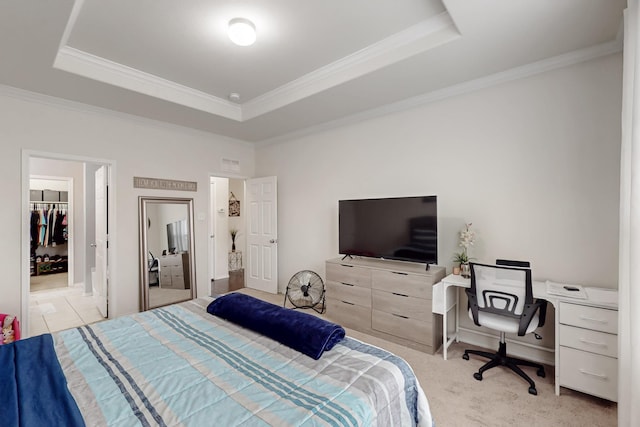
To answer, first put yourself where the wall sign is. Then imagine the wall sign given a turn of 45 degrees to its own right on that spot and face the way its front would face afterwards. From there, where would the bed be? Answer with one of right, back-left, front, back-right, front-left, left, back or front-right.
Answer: front

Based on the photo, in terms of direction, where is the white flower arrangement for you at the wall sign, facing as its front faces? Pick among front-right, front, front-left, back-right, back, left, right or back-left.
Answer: front

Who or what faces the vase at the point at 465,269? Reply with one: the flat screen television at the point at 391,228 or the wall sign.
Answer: the wall sign

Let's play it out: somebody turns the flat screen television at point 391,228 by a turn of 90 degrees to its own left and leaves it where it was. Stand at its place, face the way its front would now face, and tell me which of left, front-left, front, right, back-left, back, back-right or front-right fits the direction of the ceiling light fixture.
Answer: right

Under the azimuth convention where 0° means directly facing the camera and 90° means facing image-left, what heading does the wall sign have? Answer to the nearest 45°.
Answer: approximately 315°

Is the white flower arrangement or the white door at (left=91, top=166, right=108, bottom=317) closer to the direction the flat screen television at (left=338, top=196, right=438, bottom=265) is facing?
the white door

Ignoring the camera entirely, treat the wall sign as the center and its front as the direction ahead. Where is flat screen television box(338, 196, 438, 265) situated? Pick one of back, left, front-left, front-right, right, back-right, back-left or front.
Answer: front

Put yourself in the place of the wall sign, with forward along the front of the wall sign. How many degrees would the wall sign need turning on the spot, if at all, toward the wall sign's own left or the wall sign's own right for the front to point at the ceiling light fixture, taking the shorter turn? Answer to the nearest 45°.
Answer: approximately 45° to the wall sign's own right

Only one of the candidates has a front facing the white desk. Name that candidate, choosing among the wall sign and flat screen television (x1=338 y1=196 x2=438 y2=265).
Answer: the wall sign

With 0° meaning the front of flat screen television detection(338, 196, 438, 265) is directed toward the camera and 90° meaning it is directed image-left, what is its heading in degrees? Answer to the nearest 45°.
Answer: approximately 45°

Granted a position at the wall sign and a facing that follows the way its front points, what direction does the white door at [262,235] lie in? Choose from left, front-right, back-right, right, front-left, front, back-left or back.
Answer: front-left

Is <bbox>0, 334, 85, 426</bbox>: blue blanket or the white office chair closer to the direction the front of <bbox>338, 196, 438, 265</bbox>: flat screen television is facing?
the blue blanket

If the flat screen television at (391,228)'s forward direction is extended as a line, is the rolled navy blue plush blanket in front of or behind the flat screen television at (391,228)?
in front

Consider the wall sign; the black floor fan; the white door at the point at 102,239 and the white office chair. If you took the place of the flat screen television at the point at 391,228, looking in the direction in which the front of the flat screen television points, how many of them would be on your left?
1

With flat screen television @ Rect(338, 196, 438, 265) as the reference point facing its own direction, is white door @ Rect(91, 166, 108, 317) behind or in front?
in front

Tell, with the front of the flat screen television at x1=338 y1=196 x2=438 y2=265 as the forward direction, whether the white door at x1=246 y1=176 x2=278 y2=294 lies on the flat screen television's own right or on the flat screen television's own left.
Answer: on the flat screen television's own right

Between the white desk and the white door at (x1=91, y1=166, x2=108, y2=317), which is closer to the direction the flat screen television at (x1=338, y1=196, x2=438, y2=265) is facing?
the white door

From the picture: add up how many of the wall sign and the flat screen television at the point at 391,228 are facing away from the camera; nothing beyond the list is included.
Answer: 0

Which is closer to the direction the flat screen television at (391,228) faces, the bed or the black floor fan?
the bed

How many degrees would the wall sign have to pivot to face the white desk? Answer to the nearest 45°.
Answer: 0° — it already faces it
